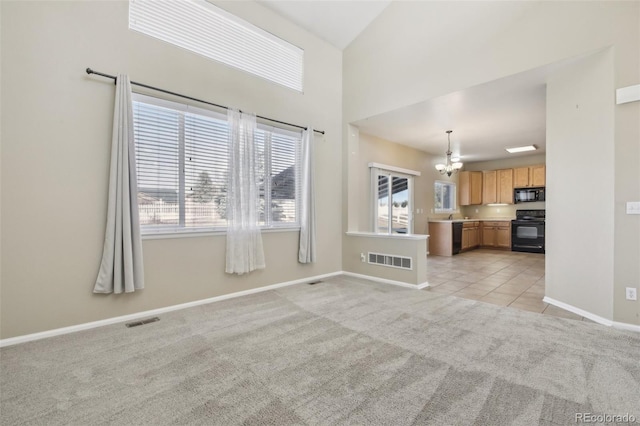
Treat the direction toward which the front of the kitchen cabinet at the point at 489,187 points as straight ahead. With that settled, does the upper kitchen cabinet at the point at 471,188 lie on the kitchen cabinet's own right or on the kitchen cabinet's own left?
on the kitchen cabinet's own right

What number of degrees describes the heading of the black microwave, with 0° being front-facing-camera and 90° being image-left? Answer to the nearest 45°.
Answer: approximately 0°

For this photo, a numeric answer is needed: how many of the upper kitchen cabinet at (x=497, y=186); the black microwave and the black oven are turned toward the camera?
3

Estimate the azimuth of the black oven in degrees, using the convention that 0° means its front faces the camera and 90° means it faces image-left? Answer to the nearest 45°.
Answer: approximately 0°

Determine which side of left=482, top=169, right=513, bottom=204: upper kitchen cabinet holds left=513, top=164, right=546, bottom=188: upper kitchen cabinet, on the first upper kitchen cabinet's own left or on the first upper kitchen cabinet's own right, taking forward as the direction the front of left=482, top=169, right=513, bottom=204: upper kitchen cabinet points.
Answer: on the first upper kitchen cabinet's own left

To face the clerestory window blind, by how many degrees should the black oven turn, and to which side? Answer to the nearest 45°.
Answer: approximately 45° to its right
